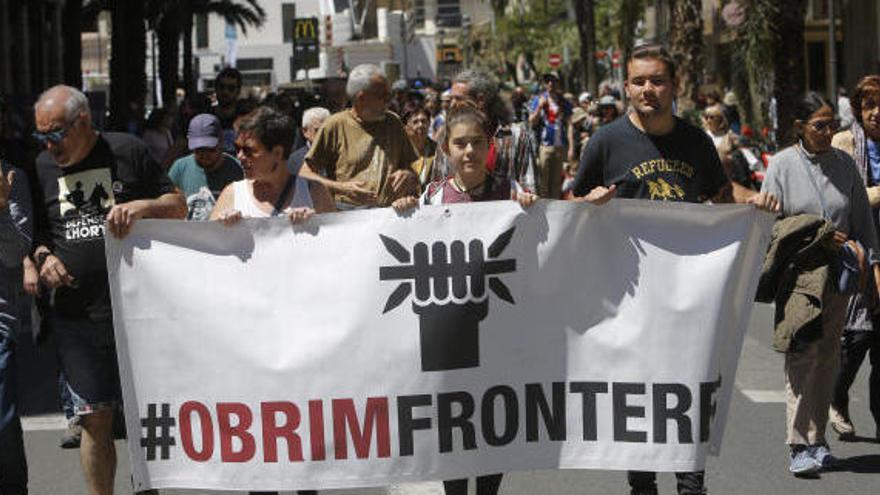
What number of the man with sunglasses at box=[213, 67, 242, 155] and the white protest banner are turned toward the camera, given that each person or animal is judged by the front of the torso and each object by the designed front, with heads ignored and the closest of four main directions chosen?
2

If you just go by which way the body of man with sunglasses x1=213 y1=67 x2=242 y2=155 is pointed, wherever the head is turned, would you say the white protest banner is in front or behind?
in front

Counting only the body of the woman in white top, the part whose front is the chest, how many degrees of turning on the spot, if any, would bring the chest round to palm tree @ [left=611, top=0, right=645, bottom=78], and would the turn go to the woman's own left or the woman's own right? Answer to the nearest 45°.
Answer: approximately 180°

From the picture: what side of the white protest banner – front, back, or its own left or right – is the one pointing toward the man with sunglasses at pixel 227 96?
back

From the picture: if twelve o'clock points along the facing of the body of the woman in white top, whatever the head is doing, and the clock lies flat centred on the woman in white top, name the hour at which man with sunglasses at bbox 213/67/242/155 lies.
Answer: The man with sunglasses is roughly at 6 o'clock from the woman in white top.

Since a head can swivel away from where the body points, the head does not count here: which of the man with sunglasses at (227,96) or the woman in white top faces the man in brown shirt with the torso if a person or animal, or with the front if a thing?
the man with sunglasses

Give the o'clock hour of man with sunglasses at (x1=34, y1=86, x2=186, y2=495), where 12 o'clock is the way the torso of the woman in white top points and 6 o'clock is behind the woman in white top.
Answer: The man with sunglasses is roughly at 4 o'clock from the woman in white top.

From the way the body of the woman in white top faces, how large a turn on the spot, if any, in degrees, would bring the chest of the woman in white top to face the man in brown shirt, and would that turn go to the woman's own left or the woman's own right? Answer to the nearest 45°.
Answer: approximately 180°

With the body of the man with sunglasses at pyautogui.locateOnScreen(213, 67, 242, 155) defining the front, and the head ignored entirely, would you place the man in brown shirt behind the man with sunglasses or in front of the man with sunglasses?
in front

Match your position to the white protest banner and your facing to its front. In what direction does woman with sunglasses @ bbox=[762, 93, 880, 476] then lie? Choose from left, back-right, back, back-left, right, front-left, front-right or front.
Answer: back-left

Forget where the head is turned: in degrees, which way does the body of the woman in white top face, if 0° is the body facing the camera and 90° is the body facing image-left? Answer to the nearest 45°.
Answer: approximately 0°

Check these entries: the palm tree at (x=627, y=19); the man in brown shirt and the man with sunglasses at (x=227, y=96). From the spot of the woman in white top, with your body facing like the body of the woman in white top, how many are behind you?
3
